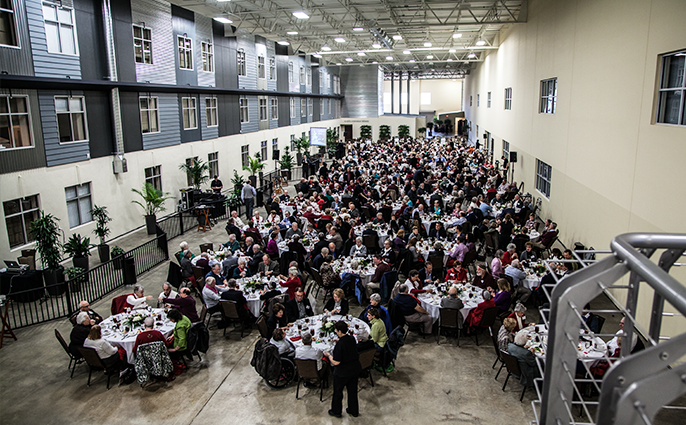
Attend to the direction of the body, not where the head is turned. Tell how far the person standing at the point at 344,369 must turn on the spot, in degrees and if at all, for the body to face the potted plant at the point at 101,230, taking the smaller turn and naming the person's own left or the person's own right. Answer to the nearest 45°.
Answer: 0° — they already face it

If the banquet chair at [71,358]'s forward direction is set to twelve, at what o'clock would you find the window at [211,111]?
The window is roughly at 10 o'clock from the banquet chair.

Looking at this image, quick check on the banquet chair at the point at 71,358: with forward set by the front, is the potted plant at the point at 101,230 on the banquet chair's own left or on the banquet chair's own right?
on the banquet chair's own left

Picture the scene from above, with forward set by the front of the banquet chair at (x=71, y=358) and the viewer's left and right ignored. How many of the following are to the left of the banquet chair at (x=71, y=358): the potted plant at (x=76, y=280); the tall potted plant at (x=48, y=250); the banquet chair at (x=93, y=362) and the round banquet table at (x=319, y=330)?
2

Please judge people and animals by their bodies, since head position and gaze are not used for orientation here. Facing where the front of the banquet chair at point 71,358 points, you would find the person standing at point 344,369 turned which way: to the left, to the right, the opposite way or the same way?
to the left

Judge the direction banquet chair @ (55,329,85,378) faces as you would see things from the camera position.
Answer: facing to the right of the viewer

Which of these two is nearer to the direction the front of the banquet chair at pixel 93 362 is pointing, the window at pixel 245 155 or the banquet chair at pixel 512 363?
the window

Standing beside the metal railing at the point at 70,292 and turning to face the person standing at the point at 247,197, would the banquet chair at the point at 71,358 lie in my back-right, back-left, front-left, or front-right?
back-right

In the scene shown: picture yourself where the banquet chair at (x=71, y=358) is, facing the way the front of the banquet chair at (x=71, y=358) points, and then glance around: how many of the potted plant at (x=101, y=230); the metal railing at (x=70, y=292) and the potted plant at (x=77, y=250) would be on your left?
3

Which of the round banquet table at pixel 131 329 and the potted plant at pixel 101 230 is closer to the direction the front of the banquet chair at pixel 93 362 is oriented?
the round banquet table
